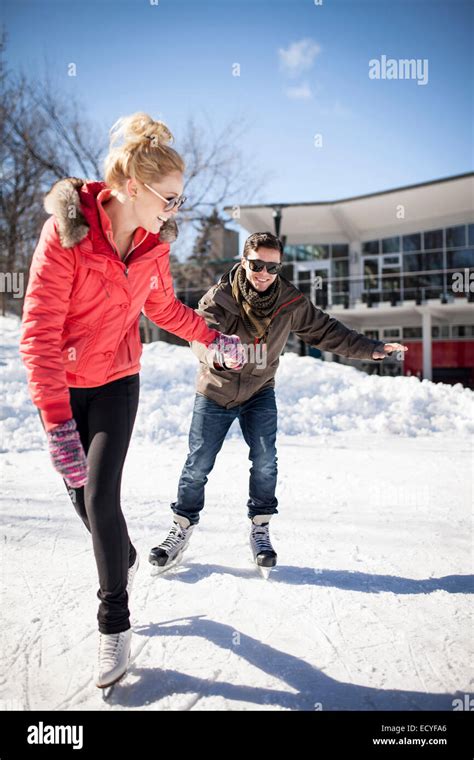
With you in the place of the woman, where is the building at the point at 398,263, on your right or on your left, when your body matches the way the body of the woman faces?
on your left

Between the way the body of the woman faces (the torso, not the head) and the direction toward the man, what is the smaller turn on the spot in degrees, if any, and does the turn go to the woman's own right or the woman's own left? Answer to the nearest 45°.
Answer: approximately 90° to the woman's own left

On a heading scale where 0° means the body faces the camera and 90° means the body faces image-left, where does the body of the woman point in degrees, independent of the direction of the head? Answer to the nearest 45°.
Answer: approximately 315°

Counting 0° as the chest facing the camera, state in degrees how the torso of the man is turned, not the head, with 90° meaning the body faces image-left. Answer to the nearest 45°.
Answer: approximately 0°
